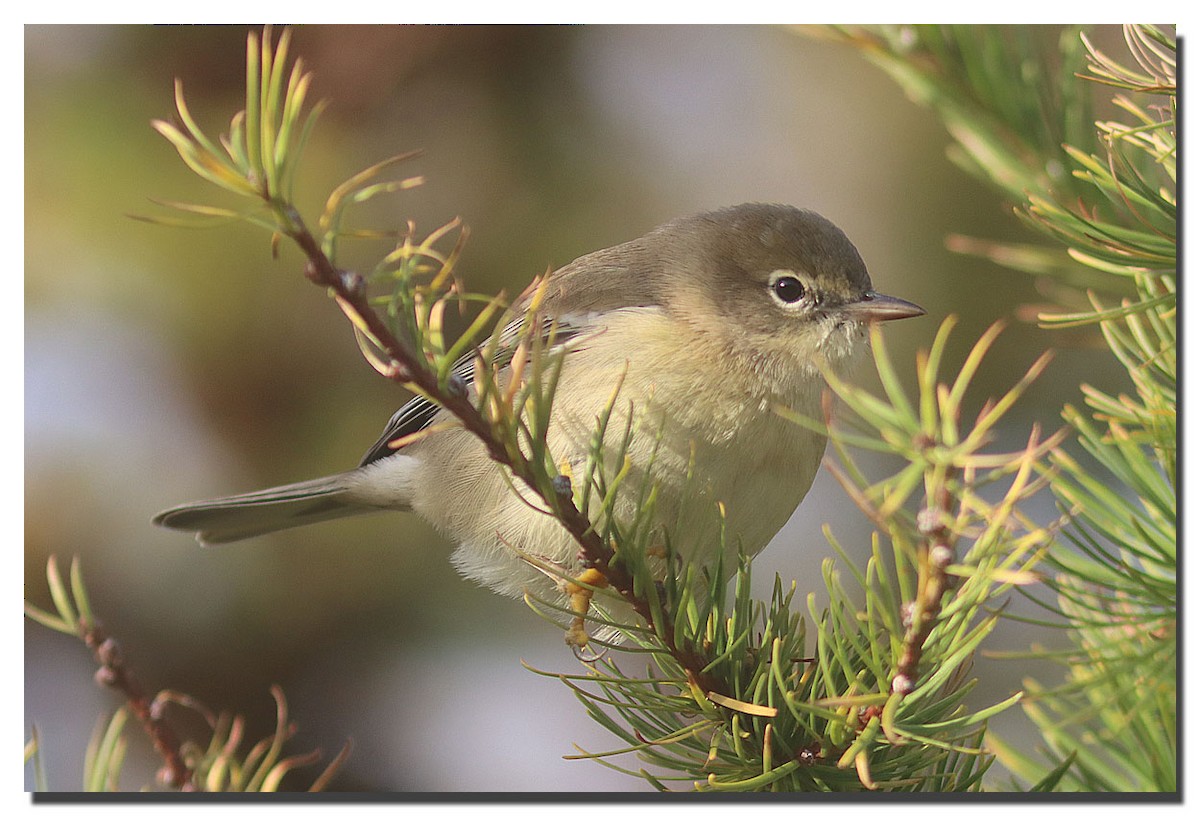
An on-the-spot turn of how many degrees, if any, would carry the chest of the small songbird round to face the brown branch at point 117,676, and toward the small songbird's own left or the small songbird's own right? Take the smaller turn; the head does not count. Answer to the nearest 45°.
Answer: approximately 135° to the small songbird's own right

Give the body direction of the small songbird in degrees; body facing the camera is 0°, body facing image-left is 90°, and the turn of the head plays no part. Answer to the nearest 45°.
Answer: approximately 270°
